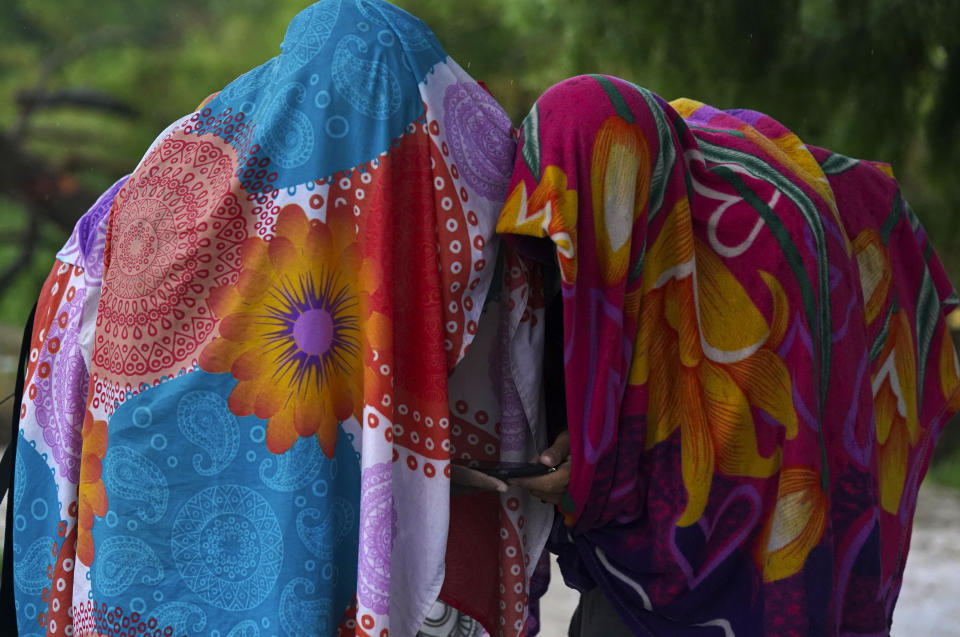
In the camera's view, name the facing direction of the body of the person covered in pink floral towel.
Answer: to the viewer's left

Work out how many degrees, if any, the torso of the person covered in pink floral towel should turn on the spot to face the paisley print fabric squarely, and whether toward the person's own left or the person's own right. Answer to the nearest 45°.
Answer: approximately 45° to the person's own left
